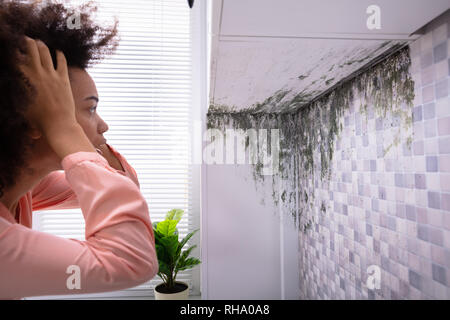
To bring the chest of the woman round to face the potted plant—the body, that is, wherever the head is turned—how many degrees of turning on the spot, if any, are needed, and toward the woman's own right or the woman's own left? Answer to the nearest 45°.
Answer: approximately 90° to the woman's own left

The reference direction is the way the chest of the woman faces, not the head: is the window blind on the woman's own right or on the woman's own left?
on the woman's own left

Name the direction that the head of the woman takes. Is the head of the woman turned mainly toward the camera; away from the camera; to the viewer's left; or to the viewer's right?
to the viewer's right

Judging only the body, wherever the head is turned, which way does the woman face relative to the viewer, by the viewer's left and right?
facing to the right of the viewer

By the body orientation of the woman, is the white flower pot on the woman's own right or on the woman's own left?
on the woman's own left
